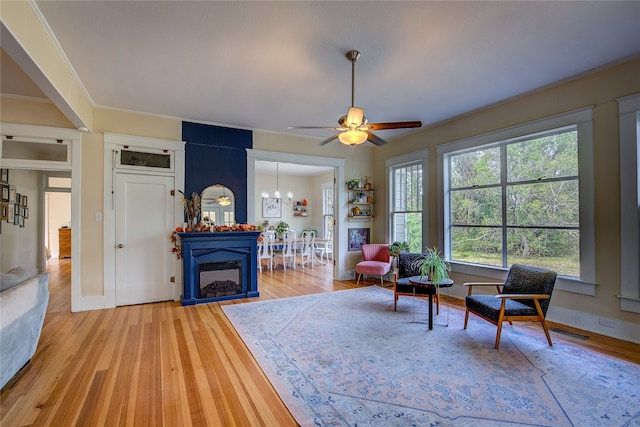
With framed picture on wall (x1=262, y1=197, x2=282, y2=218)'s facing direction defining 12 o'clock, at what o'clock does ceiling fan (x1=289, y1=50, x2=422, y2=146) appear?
The ceiling fan is roughly at 12 o'clock from the framed picture on wall.

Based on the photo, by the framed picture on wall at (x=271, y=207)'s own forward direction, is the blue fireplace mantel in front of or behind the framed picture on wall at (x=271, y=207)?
in front

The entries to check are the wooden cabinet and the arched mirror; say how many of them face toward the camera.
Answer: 2

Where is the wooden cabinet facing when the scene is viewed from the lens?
facing the viewer

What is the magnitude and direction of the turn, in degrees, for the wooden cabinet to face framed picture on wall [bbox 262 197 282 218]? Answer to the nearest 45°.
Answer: approximately 45° to its left

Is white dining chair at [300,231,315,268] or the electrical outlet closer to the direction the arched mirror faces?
the electrical outlet

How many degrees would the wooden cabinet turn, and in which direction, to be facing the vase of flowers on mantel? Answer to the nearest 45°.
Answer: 0° — it already faces it

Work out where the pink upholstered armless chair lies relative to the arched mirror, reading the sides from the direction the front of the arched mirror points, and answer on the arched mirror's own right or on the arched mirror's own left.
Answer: on the arched mirror's own left

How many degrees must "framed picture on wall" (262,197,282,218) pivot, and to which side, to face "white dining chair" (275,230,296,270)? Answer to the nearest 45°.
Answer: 0° — it already faces it

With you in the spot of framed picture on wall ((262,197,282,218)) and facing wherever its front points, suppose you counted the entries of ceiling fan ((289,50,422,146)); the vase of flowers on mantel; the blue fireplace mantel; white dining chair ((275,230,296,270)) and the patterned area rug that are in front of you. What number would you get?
5

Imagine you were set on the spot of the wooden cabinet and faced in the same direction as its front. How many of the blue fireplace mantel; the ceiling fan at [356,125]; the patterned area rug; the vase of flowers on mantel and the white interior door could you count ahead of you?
5

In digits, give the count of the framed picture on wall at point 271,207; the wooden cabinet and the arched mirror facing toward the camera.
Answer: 3

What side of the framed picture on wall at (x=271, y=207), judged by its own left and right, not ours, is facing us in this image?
front

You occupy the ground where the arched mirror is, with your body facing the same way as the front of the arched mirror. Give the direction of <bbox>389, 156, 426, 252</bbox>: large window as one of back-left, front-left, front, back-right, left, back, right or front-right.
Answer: left

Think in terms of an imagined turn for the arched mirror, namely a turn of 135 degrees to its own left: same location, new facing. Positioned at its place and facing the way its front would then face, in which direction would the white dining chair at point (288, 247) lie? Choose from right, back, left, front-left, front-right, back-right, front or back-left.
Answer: front

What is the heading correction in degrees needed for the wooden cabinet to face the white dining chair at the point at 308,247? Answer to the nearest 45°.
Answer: approximately 45° to its left
